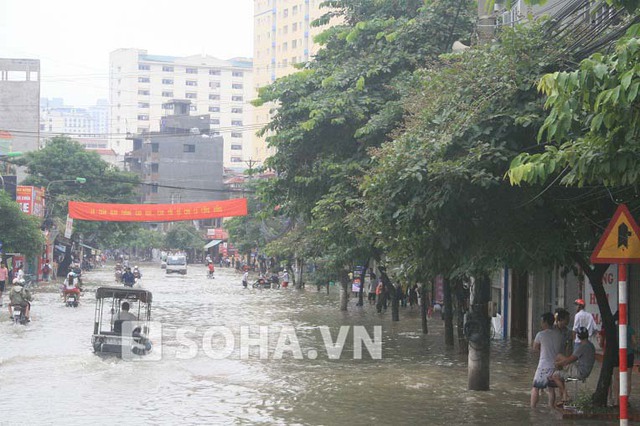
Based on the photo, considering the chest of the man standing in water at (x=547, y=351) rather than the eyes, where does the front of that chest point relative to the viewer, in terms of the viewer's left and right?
facing away from the viewer and to the left of the viewer

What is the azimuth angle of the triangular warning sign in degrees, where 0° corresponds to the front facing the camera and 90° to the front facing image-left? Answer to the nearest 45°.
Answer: approximately 0°

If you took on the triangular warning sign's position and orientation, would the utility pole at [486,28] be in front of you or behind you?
behind

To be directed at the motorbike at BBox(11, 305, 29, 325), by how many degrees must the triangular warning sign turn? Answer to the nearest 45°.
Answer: approximately 135° to its right

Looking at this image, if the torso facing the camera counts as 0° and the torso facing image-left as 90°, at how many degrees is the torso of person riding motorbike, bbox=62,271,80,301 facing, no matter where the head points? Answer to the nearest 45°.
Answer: approximately 180°

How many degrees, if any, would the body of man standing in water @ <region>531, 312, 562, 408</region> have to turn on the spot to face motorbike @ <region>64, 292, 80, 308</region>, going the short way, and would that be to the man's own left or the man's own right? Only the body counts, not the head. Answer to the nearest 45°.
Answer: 0° — they already face it

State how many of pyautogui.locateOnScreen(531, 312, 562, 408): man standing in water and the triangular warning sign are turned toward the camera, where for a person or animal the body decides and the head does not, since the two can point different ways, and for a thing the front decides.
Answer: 1

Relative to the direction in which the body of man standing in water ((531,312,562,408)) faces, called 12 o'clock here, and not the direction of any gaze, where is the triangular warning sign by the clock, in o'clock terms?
The triangular warning sign is roughly at 7 o'clock from the man standing in water.

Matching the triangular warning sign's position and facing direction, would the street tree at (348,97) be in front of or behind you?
behind
